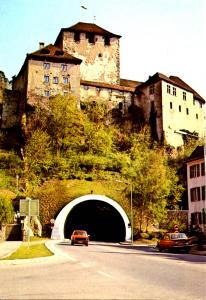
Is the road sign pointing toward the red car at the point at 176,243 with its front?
no
